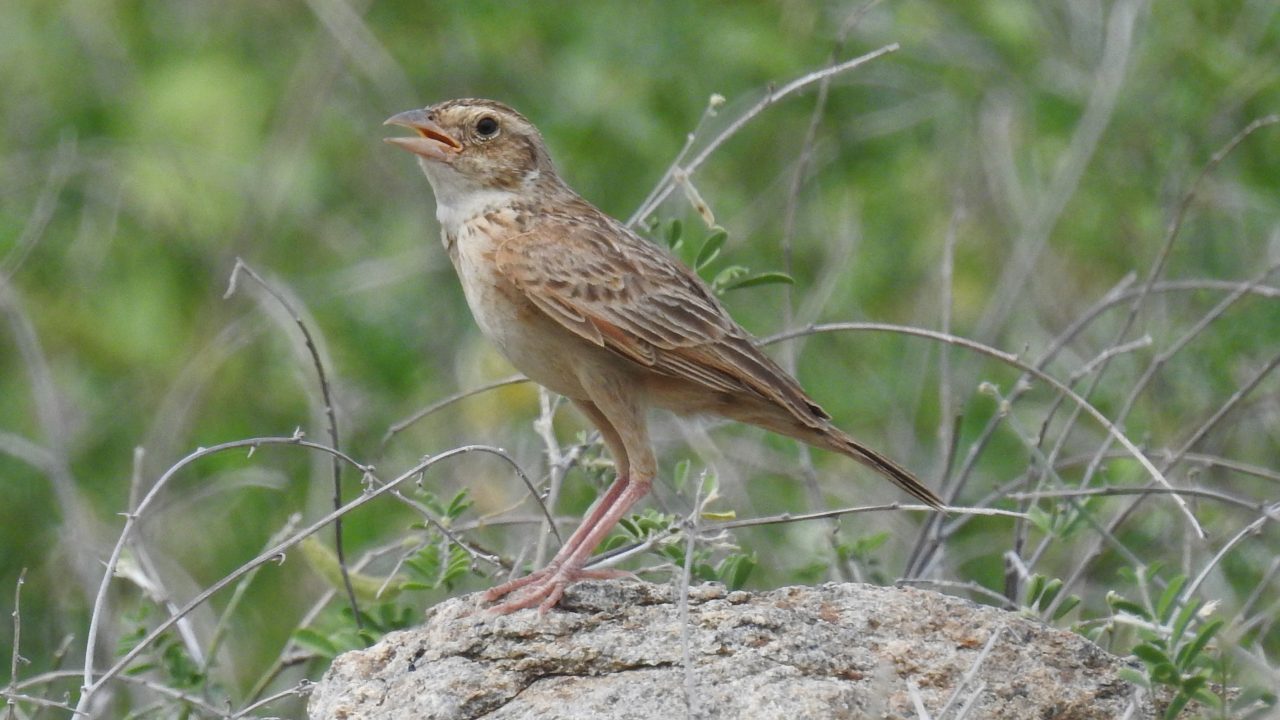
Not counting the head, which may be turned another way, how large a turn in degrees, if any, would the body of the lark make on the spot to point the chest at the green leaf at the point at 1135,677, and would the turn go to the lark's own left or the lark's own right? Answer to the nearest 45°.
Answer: approximately 135° to the lark's own left

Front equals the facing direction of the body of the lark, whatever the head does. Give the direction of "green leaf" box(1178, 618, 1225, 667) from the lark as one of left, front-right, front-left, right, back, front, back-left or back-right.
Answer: back-left

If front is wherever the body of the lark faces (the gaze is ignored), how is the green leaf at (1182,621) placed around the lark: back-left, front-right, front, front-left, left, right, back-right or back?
back-left

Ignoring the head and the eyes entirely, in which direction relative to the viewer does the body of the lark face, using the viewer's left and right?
facing to the left of the viewer

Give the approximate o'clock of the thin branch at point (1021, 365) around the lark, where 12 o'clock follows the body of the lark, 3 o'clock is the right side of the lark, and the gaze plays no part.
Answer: The thin branch is roughly at 7 o'clock from the lark.

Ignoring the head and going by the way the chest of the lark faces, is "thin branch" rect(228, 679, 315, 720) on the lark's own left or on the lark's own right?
on the lark's own left

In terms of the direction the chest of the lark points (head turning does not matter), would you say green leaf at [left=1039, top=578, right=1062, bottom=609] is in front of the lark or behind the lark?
behind

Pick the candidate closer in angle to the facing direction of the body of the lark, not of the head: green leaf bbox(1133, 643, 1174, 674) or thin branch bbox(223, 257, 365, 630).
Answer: the thin branch

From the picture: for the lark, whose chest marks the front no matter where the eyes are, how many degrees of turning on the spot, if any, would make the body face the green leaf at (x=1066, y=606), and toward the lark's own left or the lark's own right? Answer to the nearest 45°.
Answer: approximately 135° to the lark's own left
